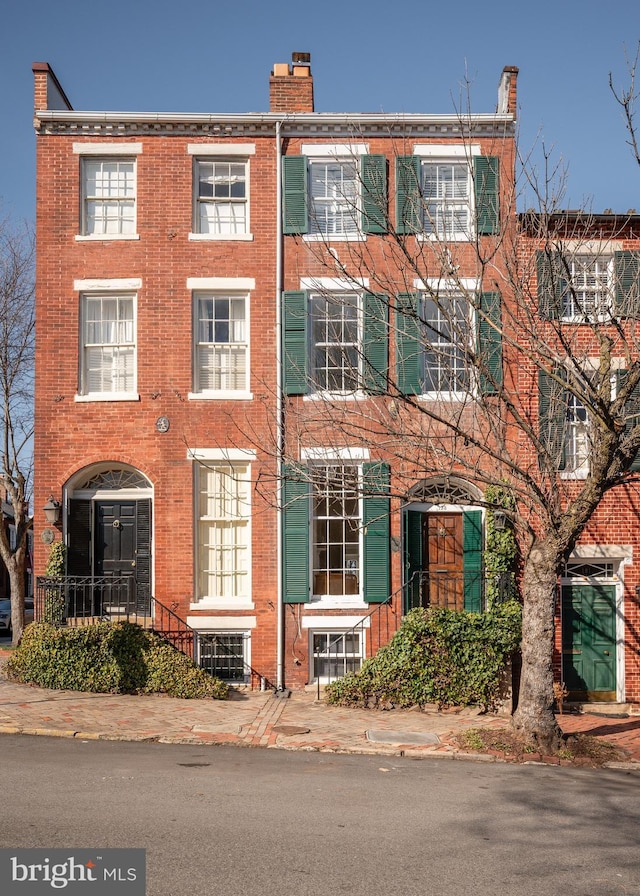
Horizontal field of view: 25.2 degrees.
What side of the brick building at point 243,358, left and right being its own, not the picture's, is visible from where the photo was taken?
front
